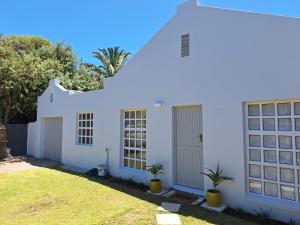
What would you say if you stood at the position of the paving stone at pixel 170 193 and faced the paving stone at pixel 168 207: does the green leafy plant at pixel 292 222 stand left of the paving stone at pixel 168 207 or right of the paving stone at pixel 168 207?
left

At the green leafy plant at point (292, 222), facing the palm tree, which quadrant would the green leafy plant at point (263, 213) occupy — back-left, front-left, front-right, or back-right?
front-left

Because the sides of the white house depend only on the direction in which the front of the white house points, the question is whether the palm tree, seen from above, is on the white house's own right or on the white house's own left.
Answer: on the white house's own right

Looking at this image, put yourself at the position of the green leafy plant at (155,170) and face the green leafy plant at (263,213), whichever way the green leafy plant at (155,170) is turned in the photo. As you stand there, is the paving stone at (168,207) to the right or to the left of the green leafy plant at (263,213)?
right

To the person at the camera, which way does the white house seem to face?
facing the viewer and to the left of the viewer
